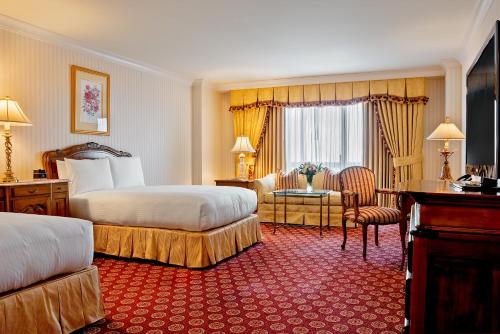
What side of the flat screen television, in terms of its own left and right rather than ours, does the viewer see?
left

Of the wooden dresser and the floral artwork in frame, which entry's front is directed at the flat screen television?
the floral artwork in frame

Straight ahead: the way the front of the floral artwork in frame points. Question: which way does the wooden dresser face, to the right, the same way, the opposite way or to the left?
the opposite way

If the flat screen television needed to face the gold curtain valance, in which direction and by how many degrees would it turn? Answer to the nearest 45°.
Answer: approximately 45° to its right

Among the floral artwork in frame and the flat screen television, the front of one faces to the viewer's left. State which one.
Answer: the flat screen television

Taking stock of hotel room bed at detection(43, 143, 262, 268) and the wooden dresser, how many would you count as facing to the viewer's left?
1

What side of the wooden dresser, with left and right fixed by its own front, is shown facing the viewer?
left

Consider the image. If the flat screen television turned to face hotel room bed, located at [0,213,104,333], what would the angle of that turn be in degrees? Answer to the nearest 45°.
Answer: approximately 45° to its left

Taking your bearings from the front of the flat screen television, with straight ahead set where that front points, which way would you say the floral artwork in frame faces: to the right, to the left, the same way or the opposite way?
the opposite way
